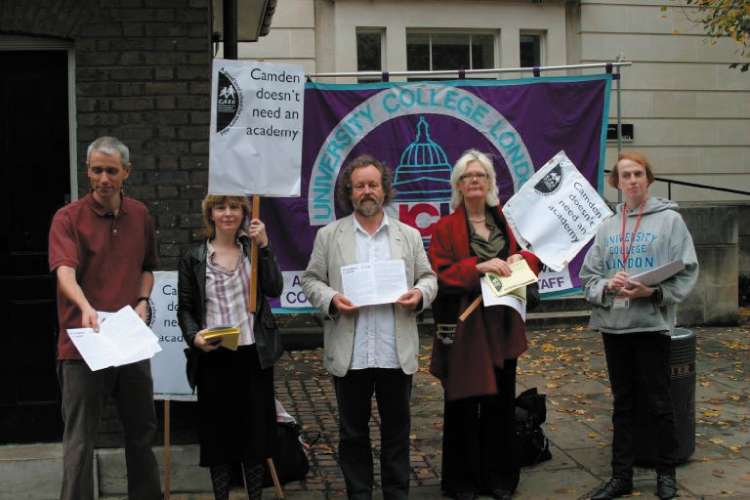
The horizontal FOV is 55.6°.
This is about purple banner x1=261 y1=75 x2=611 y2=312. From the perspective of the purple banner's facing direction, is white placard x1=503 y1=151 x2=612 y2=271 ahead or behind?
ahead

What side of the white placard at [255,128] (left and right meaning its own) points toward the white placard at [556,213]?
left

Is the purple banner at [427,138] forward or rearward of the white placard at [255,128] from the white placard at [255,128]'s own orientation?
rearward

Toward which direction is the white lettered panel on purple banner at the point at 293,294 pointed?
toward the camera

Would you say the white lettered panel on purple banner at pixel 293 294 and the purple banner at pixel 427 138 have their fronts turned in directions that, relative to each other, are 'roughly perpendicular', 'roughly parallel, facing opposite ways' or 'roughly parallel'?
roughly parallel

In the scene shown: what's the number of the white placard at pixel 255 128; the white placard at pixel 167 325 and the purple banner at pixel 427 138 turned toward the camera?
3

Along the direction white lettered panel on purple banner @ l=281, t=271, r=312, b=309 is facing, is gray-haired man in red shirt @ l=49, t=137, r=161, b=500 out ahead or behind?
ahead

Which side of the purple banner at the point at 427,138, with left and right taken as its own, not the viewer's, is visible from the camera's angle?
front

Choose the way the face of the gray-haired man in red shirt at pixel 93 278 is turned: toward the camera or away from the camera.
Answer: toward the camera

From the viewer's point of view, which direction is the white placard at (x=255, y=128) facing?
toward the camera

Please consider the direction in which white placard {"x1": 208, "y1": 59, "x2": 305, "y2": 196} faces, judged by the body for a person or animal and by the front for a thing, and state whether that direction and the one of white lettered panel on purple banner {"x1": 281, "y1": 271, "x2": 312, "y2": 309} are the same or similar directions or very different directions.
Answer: same or similar directions

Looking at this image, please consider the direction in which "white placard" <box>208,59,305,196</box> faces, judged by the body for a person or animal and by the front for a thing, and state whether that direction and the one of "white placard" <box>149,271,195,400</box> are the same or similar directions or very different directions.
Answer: same or similar directions

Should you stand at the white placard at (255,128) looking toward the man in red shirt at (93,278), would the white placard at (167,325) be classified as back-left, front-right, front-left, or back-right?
front-right

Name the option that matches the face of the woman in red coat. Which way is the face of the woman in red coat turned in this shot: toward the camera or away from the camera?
toward the camera

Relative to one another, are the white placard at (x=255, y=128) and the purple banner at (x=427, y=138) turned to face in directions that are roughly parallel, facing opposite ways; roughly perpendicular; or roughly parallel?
roughly parallel
